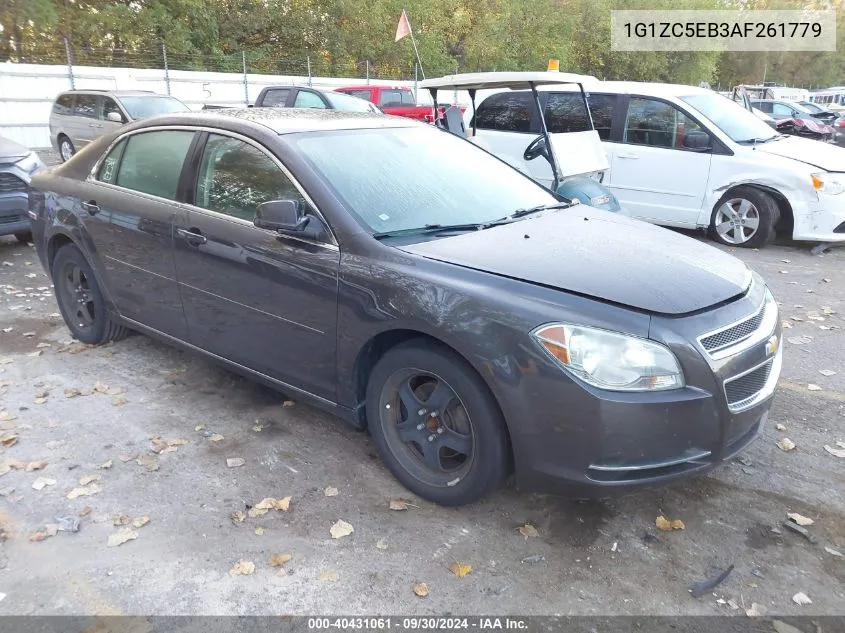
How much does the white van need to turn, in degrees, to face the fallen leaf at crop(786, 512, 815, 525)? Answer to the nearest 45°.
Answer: approximately 45° to its right

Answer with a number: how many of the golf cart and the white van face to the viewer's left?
0

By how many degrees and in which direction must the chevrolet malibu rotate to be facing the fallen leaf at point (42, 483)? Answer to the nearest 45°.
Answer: approximately 135° to its right

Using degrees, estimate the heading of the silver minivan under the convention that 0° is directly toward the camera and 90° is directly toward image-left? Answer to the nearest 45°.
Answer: approximately 315°

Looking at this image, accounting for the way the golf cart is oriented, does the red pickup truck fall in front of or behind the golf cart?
behind

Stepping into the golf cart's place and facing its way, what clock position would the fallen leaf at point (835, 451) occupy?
The fallen leaf is roughly at 1 o'clock from the golf cart.
